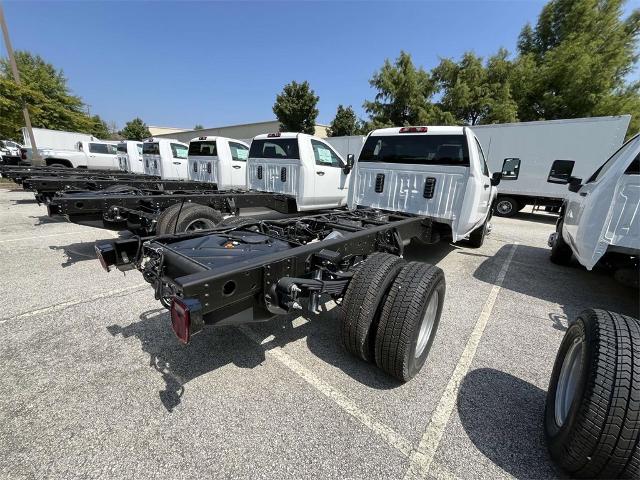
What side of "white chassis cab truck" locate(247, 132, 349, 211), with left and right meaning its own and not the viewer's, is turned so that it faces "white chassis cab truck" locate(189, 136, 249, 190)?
left

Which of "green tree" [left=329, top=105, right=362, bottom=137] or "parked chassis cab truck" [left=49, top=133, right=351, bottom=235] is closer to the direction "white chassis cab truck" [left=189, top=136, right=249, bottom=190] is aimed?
the green tree

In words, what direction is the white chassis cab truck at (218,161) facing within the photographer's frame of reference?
facing away from the viewer and to the right of the viewer

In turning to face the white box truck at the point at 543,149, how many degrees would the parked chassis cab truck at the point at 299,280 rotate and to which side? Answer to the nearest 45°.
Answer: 0° — it already faces it

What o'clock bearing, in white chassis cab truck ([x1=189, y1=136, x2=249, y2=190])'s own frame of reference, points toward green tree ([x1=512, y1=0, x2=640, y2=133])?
The green tree is roughly at 1 o'clock from the white chassis cab truck.

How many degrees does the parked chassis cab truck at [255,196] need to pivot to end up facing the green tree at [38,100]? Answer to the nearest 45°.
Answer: approximately 90° to its left

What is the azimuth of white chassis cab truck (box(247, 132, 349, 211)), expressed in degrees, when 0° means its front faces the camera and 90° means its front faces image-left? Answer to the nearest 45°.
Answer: approximately 225°

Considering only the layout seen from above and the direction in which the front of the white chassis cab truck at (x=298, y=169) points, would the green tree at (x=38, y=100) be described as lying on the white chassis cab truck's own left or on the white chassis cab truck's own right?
on the white chassis cab truck's own left

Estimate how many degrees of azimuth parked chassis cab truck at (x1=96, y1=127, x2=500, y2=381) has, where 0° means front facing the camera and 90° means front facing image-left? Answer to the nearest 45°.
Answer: approximately 225°

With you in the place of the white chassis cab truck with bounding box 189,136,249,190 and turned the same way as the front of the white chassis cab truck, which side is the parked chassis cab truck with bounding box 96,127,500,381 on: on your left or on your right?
on your right

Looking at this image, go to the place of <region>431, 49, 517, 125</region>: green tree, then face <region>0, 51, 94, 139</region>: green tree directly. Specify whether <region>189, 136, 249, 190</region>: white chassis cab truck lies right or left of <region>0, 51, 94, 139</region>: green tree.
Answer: left
